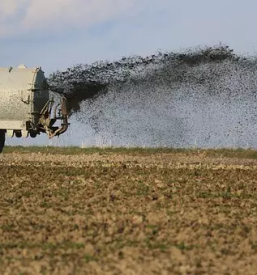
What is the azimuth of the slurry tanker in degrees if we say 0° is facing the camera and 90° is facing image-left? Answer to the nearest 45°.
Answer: approximately 90°
